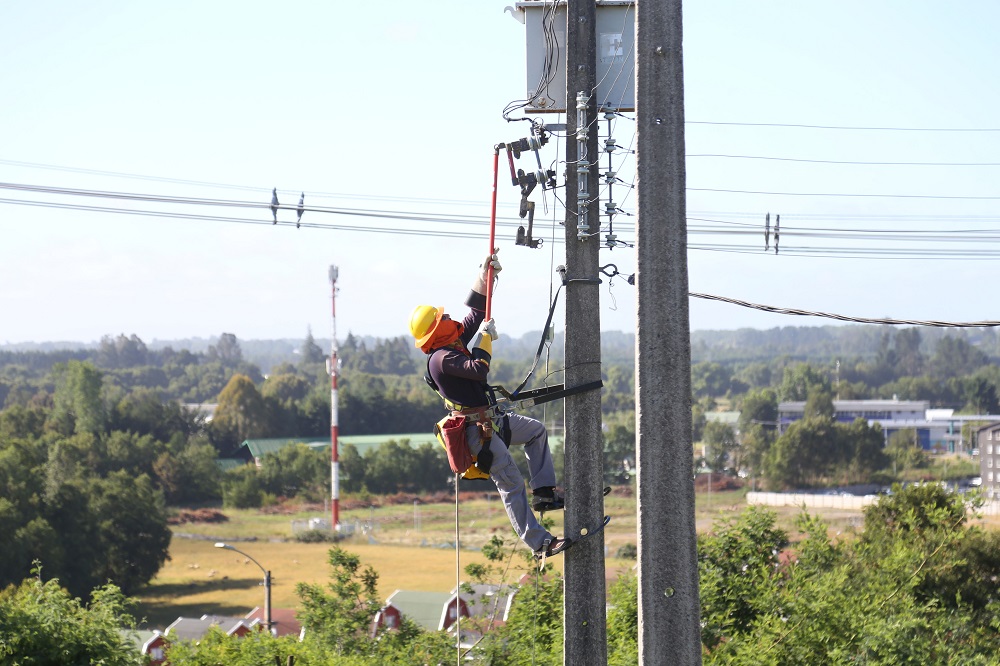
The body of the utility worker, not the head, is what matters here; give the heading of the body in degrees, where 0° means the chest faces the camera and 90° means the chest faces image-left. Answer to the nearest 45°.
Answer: approximately 270°

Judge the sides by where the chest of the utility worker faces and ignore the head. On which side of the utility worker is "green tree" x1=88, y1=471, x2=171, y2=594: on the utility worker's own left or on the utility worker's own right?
on the utility worker's own left

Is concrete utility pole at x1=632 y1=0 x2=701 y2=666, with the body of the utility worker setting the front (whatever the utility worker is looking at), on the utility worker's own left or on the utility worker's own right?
on the utility worker's own right

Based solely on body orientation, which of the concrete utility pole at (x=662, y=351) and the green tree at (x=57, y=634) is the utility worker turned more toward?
the concrete utility pole
